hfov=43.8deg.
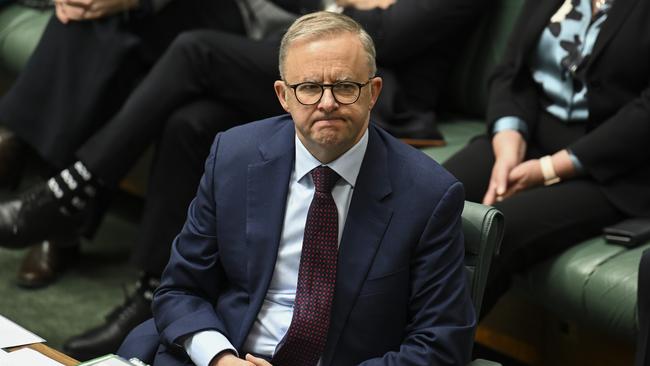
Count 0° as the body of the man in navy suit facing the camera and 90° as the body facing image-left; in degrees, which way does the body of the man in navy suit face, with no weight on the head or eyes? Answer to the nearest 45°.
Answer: approximately 0°

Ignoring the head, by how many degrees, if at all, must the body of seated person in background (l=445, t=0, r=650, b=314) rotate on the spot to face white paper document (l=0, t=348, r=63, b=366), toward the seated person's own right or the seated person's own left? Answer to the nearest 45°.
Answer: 0° — they already face it

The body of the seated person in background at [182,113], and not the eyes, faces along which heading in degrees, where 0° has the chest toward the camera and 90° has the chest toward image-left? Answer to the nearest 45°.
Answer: approximately 45°

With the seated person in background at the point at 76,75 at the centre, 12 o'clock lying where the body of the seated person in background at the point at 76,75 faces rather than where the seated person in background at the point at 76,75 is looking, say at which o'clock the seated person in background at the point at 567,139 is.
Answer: the seated person in background at the point at 567,139 is roughly at 9 o'clock from the seated person in background at the point at 76,75.

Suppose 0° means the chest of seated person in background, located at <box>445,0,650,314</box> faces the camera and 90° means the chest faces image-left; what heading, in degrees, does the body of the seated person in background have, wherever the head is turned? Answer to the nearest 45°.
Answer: approximately 45°

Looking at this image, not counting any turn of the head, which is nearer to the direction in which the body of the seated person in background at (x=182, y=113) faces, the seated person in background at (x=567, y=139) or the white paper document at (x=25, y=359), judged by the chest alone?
the white paper document

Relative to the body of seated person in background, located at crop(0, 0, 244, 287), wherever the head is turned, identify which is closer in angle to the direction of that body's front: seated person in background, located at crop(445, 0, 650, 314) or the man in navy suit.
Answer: the man in navy suit

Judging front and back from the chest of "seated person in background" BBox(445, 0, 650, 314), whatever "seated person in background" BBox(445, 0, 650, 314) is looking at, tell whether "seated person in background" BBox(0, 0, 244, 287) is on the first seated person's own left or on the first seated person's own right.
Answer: on the first seated person's own right
